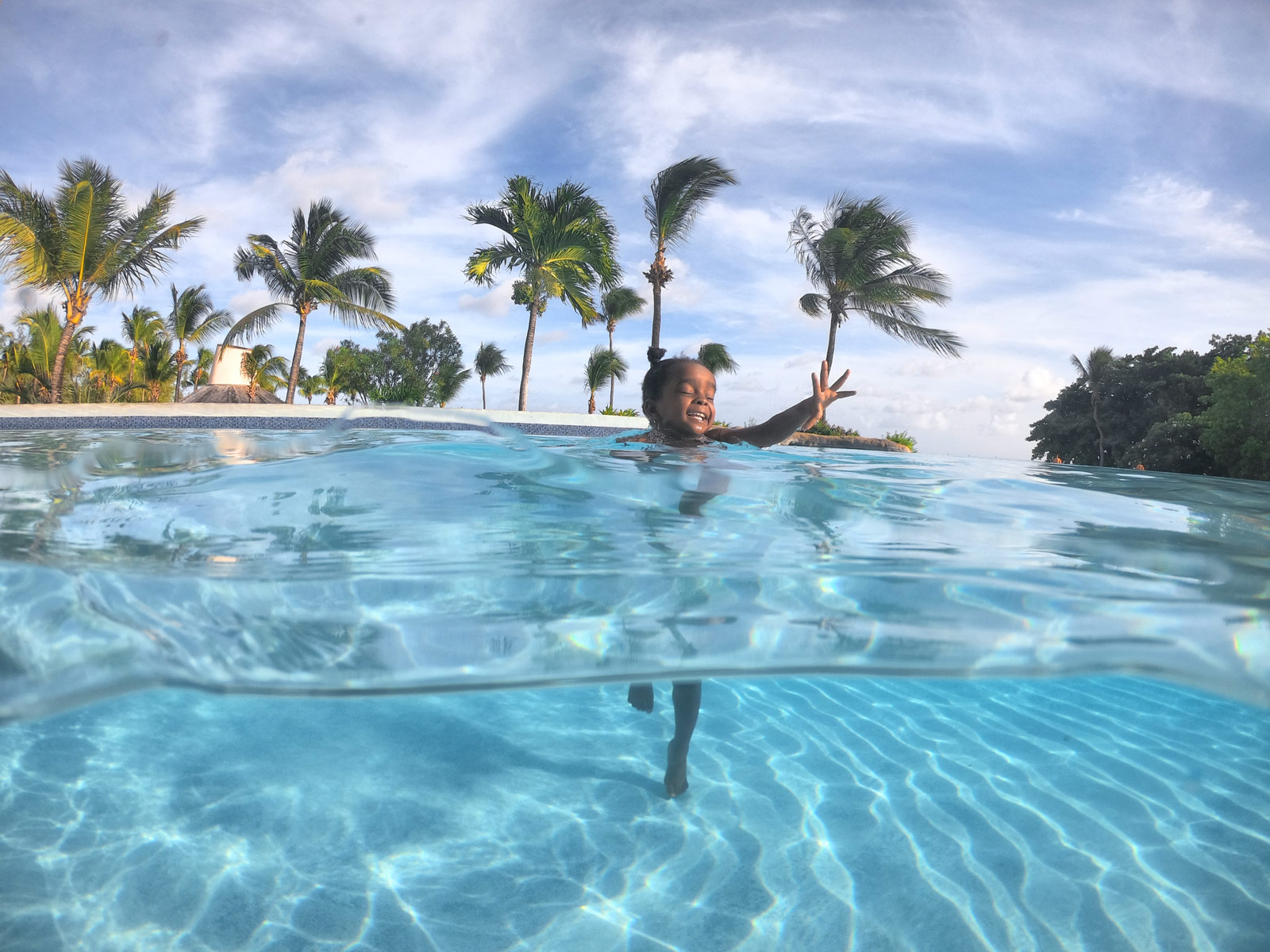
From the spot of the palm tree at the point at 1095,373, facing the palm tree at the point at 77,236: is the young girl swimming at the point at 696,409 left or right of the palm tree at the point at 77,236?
left

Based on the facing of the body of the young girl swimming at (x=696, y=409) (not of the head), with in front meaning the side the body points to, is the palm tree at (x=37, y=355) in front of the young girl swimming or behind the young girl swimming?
behind

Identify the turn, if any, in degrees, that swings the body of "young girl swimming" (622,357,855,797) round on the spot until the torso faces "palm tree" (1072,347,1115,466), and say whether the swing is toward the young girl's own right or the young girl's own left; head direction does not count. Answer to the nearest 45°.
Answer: approximately 90° to the young girl's own left

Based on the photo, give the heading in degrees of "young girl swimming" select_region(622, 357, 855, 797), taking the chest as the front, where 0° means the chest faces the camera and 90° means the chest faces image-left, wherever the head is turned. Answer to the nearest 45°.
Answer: approximately 315°

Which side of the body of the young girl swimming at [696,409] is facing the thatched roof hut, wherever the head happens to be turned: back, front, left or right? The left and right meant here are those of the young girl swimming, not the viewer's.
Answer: back

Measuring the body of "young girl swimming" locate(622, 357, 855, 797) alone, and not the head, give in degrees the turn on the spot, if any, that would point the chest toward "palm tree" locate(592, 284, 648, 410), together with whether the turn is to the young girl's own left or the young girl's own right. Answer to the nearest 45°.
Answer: approximately 135° to the young girl's own left

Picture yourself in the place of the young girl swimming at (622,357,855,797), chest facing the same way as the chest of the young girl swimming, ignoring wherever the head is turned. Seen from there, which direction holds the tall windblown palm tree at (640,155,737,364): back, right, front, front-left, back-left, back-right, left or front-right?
back-left

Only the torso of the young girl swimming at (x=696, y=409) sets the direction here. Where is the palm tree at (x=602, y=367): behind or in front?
behind

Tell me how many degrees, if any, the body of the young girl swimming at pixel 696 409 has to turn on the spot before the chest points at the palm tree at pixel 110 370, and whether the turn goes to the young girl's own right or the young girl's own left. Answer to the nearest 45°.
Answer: approximately 180°

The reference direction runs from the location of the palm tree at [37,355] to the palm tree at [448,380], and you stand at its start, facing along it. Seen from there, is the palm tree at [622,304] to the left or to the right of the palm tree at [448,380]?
right

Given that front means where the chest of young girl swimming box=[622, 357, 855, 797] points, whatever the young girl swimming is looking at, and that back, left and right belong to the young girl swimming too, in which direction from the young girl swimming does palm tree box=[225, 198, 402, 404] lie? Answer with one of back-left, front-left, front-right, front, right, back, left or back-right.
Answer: back

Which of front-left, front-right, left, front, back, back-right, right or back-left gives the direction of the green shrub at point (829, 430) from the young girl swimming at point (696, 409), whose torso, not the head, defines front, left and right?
back-left

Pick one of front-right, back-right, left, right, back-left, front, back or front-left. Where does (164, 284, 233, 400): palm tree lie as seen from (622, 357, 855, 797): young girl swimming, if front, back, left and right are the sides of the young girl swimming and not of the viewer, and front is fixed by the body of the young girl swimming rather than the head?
back

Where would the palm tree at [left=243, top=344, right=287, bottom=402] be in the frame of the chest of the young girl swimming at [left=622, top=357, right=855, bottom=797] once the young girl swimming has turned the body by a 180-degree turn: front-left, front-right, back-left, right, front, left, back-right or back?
front

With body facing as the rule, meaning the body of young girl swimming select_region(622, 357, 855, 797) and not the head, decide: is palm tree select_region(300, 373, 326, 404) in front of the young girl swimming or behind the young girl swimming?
behind
